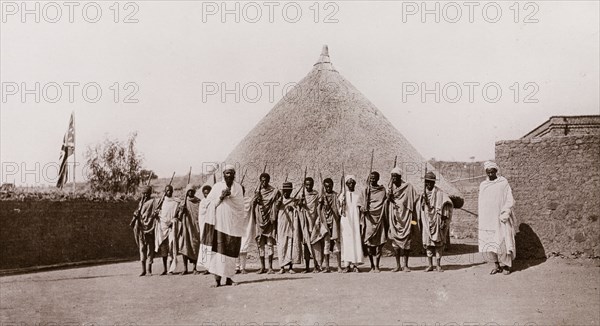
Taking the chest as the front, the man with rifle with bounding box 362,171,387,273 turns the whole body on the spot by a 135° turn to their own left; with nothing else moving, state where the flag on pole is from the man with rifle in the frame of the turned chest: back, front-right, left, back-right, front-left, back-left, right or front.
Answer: left

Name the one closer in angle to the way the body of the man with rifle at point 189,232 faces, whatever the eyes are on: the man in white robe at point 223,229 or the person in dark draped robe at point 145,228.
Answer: the man in white robe

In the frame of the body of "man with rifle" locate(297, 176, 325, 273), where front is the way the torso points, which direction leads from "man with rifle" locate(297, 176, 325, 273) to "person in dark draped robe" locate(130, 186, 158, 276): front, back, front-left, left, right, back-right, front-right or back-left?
right

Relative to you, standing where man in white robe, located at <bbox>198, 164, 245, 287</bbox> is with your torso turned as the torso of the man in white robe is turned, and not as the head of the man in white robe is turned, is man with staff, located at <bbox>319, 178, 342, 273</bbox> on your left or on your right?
on your left

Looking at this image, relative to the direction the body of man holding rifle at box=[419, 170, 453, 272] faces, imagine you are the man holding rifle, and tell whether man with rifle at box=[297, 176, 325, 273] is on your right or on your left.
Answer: on your right

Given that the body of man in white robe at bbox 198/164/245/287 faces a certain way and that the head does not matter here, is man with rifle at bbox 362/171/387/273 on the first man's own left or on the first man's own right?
on the first man's own left

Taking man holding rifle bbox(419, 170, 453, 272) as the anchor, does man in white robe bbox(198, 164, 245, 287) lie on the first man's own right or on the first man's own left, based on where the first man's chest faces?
on the first man's own right

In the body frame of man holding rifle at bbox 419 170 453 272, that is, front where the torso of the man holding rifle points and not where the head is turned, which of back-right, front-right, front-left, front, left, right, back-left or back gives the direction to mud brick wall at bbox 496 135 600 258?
left

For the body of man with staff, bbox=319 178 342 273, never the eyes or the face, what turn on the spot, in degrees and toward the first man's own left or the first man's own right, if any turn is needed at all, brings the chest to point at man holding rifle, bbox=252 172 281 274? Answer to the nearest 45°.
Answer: approximately 90° to the first man's own right

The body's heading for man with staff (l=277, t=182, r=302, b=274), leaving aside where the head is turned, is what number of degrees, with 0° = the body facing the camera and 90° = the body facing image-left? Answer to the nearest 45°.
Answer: approximately 0°
